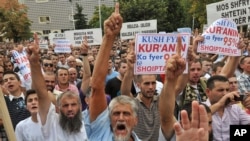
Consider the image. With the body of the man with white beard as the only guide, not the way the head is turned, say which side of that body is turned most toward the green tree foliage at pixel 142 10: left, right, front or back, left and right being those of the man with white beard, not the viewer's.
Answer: back

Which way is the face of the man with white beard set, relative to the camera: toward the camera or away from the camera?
toward the camera

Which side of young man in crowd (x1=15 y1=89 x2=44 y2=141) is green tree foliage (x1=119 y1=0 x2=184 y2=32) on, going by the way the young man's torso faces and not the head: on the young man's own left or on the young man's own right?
on the young man's own left

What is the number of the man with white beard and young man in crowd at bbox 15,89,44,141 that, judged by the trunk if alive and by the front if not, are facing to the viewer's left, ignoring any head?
0

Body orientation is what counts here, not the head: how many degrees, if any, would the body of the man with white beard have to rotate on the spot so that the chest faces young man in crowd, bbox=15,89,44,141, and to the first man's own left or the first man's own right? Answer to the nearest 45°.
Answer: approximately 135° to the first man's own right

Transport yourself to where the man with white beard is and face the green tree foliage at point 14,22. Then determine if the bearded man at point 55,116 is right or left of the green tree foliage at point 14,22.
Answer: left

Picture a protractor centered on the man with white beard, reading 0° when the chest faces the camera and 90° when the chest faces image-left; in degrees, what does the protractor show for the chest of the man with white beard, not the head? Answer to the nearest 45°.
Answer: approximately 0°

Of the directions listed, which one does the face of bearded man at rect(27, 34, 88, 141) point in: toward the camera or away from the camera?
toward the camera

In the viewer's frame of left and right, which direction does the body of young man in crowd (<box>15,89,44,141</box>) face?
facing the viewer and to the right of the viewer
